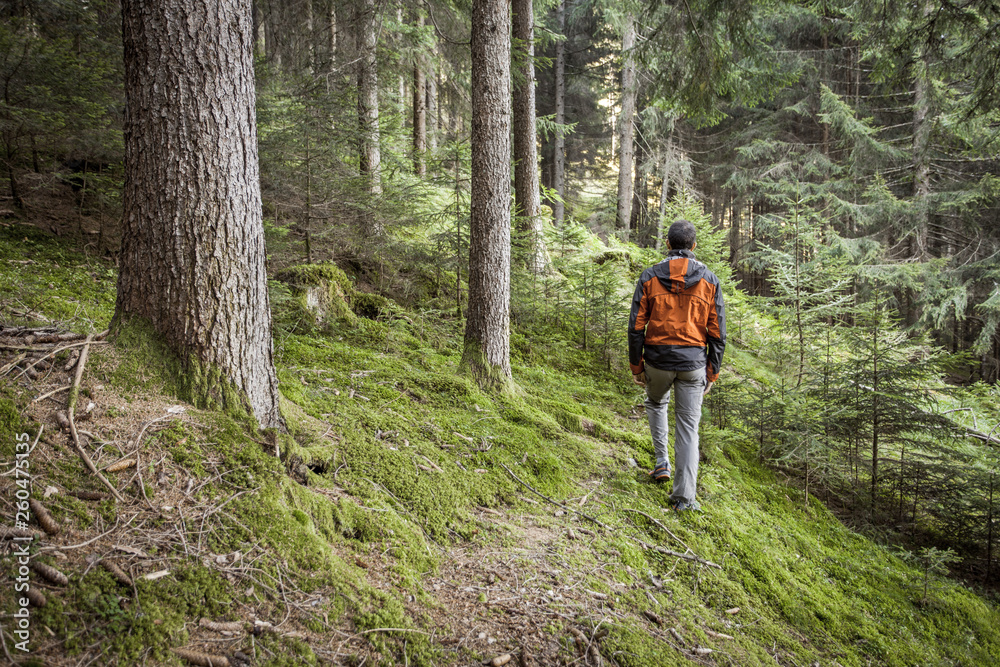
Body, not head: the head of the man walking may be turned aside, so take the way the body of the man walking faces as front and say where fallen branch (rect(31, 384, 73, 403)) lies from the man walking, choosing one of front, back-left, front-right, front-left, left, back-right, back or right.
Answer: back-left

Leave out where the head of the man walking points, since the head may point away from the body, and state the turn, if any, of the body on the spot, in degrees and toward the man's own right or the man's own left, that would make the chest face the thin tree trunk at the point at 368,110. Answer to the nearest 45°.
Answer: approximately 45° to the man's own left

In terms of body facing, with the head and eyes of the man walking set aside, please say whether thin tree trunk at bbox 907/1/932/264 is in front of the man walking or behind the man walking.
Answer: in front

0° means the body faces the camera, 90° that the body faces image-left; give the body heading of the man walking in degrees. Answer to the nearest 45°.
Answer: approximately 180°

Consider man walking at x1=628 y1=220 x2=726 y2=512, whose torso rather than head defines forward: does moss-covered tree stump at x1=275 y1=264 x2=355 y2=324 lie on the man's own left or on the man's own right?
on the man's own left

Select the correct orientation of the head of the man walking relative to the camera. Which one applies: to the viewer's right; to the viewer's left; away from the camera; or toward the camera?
away from the camera

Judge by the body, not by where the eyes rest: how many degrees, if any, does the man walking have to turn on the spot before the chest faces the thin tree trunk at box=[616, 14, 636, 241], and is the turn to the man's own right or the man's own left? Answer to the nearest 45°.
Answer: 0° — they already face it

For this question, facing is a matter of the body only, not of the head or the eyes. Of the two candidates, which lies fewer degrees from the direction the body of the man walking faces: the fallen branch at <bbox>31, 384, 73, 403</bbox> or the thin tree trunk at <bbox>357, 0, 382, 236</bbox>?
the thin tree trunk

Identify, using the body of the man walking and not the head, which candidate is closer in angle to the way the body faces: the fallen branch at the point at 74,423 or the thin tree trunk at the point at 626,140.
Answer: the thin tree trunk

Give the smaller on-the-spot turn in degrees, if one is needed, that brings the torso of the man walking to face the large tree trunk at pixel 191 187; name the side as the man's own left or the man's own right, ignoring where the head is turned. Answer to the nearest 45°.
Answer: approximately 135° to the man's own left
